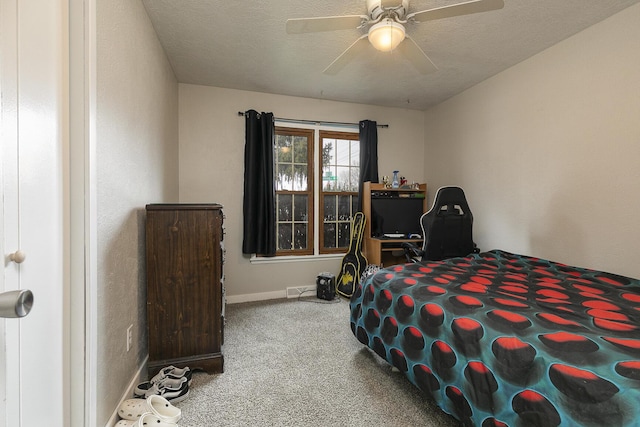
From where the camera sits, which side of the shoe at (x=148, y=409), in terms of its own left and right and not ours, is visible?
left

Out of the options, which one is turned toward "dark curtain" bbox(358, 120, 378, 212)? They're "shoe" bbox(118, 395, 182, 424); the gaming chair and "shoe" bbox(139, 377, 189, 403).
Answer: the gaming chair

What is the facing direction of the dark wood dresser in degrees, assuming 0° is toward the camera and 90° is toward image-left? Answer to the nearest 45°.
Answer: approximately 270°

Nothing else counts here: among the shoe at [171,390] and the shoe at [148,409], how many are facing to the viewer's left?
2

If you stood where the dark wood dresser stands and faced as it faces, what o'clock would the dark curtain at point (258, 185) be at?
The dark curtain is roughly at 10 o'clock from the dark wood dresser.

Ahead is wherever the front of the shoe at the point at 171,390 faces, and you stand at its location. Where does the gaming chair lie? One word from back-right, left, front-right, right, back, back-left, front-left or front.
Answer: back

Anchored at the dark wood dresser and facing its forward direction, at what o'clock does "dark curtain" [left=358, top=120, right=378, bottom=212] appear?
The dark curtain is roughly at 11 o'clock from the dark wood dresser.

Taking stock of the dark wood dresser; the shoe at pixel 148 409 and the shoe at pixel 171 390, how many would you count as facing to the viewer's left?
2

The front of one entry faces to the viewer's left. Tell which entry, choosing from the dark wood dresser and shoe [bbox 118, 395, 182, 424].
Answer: the shoe

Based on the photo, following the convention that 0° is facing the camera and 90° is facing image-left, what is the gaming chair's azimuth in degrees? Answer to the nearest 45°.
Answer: approximately 135°

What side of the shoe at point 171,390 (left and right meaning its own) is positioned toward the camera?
left

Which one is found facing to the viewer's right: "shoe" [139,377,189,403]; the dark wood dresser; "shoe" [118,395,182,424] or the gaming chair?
the dark wood dresser

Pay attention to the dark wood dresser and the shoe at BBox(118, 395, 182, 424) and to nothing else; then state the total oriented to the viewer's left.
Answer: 1

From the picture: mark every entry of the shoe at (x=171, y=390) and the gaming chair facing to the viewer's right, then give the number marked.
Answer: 0

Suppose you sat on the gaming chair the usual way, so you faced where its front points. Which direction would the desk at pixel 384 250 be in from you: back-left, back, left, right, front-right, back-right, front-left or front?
front
